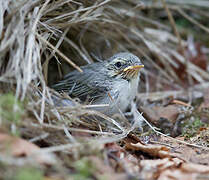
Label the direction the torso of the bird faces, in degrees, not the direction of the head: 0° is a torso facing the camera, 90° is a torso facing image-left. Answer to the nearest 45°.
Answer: approximately 315°

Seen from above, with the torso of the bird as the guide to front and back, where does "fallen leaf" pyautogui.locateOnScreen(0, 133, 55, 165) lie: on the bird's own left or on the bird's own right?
on the bird's own right

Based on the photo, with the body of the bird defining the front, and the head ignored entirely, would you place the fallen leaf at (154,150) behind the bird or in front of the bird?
in front
